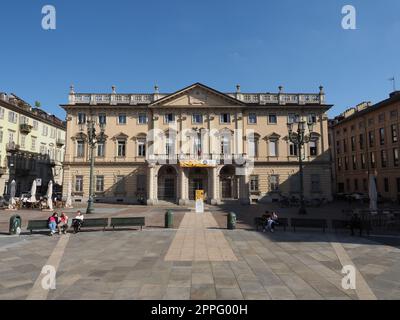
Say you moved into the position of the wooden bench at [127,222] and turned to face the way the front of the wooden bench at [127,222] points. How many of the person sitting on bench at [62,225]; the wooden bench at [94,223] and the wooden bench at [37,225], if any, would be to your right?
3

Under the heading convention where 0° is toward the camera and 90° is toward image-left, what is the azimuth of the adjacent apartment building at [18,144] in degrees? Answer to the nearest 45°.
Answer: approximately 315°

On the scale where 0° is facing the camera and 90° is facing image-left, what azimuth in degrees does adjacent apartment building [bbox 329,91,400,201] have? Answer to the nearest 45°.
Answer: approximately 45°

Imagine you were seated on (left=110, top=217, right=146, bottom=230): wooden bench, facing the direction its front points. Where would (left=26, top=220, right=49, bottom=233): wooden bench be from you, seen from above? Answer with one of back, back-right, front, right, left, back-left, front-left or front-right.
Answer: right

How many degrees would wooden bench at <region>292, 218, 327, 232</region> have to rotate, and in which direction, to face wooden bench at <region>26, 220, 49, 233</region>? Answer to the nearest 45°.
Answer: approximately 45° to its right

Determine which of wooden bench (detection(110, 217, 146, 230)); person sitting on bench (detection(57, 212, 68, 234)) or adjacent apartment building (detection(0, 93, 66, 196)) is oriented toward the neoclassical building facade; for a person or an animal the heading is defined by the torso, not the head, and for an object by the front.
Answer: the adjacent apartment building

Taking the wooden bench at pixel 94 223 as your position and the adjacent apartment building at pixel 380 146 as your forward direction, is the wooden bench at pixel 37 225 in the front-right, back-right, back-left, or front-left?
back-left

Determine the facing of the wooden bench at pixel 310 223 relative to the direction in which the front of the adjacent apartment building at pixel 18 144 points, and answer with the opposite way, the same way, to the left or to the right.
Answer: to the right

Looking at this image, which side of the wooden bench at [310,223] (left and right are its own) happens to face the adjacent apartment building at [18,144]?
right

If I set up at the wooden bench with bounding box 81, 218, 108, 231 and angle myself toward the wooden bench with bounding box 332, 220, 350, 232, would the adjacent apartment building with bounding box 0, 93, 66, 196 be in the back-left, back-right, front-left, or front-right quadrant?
back-left

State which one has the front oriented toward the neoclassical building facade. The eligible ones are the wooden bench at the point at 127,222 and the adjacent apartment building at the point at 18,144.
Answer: the adjacent apartment building

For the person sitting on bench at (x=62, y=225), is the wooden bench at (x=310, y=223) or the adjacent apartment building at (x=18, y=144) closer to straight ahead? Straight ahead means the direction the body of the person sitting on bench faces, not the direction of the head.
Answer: the wooden bench

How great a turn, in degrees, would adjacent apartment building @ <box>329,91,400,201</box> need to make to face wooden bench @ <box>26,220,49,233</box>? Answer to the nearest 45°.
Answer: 0° — it already faces it

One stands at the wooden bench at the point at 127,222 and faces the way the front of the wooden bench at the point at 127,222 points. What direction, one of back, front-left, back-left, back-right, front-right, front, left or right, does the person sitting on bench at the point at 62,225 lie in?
right
